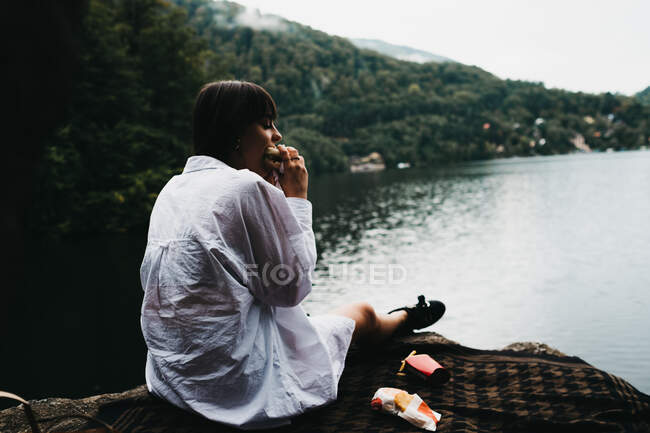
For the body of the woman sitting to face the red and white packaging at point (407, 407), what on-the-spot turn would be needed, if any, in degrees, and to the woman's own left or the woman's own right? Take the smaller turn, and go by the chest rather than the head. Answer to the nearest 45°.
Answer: approximately 45° to the woman's own right

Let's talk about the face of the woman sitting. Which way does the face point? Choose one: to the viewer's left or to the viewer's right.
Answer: to the viewer's right

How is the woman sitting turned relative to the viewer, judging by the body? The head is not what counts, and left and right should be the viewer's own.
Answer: facing away from the viewer and to the right of the viewer
